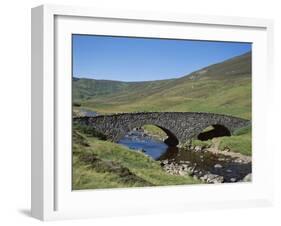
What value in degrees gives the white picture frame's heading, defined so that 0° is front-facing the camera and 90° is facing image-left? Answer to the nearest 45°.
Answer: approximately 315°
